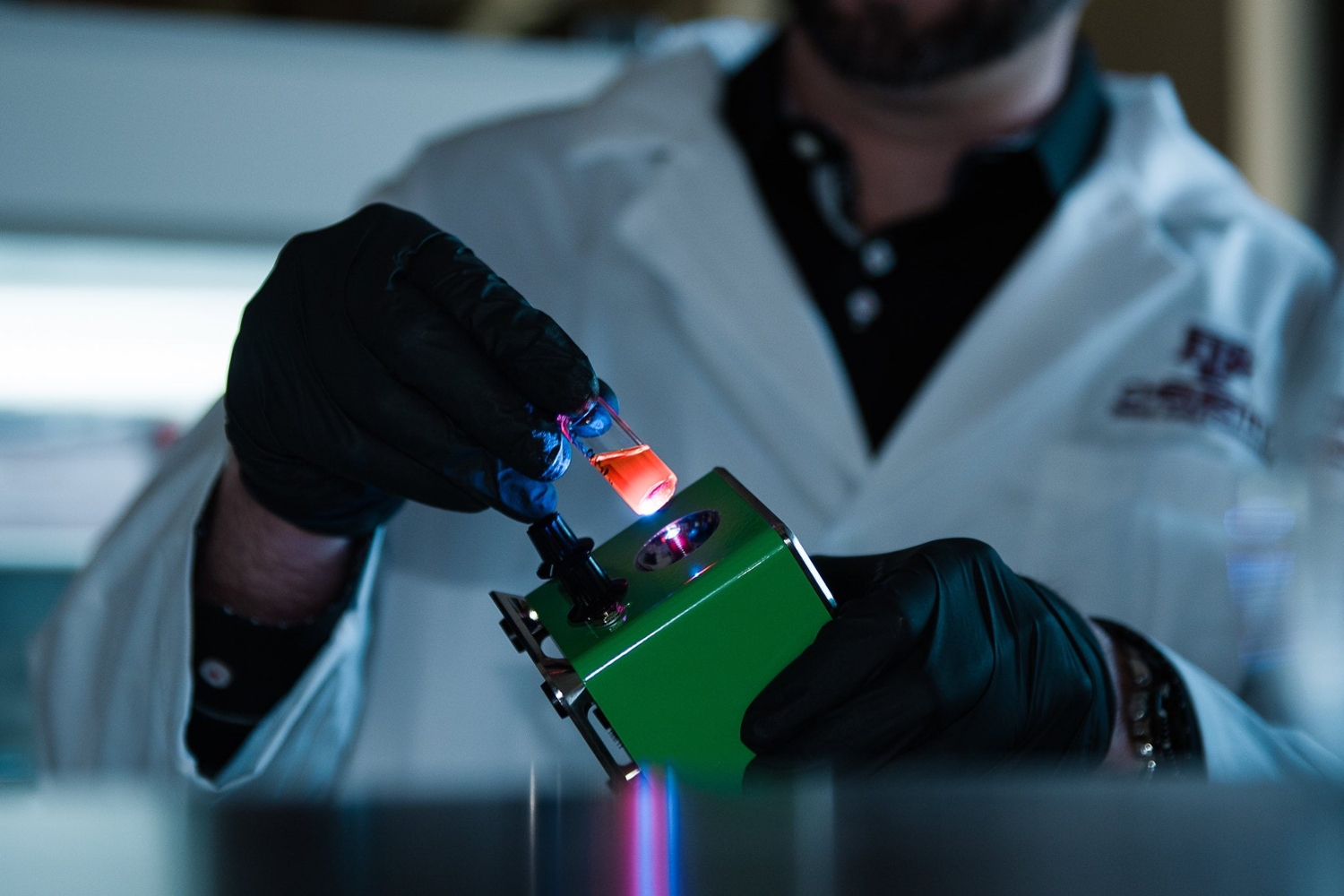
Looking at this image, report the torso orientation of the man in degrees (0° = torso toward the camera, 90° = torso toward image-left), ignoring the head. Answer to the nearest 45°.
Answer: approximately 0°
